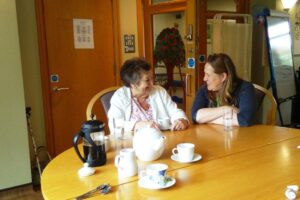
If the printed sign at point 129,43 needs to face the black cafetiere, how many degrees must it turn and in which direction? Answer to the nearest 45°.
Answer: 0° — it already faces it

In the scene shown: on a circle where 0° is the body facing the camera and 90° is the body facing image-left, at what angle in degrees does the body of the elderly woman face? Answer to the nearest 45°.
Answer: approximately 315°

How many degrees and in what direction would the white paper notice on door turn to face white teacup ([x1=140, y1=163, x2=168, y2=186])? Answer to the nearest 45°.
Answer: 0° — it already faces it

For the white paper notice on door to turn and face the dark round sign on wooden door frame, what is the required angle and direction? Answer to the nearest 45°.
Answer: approximately 90° to its left

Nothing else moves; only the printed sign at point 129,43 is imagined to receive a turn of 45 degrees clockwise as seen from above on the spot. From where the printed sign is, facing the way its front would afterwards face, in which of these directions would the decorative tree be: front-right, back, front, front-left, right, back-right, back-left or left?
back

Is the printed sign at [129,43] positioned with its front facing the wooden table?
yes

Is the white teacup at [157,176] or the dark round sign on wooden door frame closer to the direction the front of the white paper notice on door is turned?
the white teacup

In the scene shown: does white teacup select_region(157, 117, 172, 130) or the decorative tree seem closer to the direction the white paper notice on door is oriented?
the white teacup
